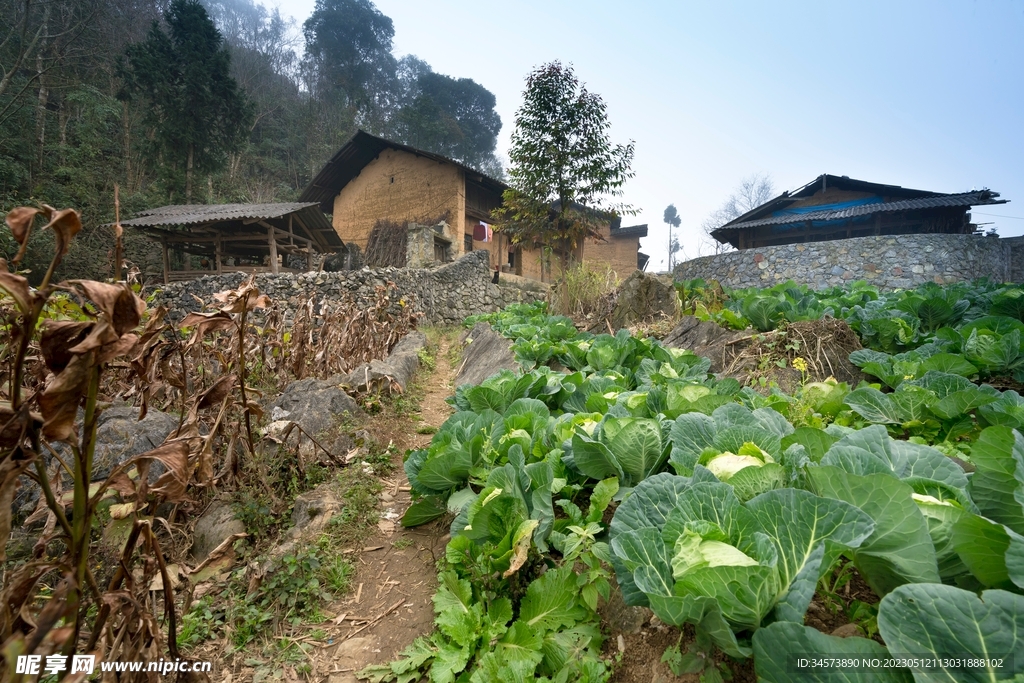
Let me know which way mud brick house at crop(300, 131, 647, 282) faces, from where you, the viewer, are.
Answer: facing to the right of the viewer

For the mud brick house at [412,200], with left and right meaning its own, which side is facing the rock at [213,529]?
right

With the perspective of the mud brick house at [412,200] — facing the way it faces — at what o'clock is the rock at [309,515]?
The rock is roughly at 3 o'clock from the mud brick house.

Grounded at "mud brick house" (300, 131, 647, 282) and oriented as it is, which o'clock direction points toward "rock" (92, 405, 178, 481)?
The rock is roughly at 3 o'clock from the mud brick house.

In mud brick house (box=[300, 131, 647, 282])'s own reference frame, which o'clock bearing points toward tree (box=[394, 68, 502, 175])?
The tree is roughly at 9 o'clock from the mud brick house.
